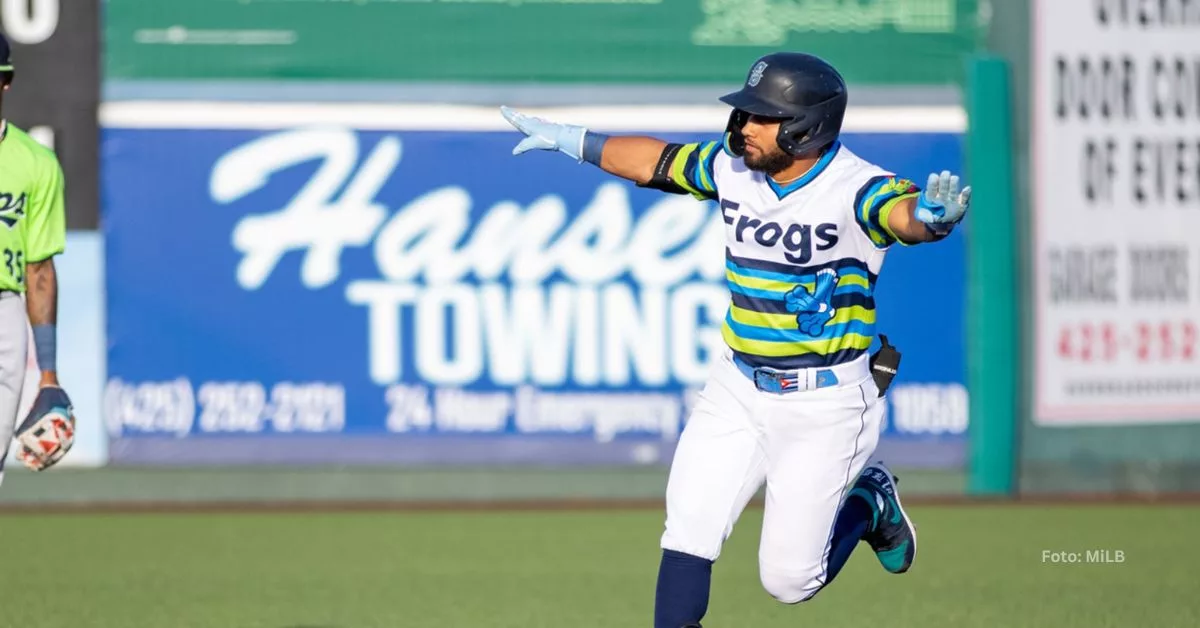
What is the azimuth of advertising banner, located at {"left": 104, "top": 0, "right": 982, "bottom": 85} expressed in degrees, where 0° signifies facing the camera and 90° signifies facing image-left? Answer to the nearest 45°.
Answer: approximately 0°

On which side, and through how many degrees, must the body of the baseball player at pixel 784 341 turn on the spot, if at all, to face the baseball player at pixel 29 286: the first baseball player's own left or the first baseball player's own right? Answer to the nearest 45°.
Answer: approximately 45° to the first baseball player's own right

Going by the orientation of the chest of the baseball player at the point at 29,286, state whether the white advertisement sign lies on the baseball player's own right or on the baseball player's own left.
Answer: on the baseball player's own left

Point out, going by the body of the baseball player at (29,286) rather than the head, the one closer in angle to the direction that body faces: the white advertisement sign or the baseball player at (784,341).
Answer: the baseball player

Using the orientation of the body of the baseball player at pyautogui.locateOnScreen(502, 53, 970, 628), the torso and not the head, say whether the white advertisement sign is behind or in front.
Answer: behind

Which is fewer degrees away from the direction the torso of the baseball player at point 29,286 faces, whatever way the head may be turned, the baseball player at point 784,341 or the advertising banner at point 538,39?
the baseball player

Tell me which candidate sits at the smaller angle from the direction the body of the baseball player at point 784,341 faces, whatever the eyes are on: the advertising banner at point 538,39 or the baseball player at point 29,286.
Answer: the baseball player

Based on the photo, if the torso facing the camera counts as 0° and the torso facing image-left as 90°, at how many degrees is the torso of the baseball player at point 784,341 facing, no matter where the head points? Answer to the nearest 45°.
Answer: approximately 45°

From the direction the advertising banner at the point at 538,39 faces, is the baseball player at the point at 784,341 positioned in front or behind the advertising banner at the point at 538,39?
in front

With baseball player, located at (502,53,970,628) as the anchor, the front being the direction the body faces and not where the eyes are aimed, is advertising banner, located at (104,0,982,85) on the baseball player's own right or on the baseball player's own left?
on the baseball player's own right

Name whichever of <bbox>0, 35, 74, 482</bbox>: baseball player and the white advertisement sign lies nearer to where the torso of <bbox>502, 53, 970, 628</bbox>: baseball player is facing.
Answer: the baseball player
